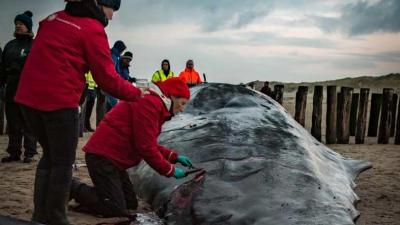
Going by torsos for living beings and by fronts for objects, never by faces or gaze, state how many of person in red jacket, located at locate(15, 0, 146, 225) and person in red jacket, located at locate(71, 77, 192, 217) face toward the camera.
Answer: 0

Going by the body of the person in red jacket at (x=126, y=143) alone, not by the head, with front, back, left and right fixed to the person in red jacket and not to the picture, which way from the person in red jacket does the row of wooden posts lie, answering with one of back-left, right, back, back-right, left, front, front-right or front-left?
front-left

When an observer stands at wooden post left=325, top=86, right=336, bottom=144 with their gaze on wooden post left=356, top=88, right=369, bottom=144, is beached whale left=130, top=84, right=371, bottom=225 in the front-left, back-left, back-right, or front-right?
back-right

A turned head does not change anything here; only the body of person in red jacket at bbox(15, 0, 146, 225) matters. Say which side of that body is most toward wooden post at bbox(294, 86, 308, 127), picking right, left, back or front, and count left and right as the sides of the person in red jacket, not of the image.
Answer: front

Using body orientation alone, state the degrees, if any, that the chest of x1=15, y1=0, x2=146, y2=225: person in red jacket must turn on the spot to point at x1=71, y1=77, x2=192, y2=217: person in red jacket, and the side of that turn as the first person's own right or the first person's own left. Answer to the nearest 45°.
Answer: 0° — they already face them

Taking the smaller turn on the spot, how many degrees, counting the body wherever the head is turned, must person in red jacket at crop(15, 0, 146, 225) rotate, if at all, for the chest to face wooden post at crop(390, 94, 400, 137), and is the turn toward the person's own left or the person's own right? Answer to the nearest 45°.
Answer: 0° — they already face it

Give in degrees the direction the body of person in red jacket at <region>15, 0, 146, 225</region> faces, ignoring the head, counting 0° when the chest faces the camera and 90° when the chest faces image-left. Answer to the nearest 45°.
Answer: approximately 225°

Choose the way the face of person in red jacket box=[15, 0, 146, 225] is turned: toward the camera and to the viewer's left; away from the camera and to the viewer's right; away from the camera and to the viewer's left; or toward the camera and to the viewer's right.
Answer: away from the camera and to the viewer's right

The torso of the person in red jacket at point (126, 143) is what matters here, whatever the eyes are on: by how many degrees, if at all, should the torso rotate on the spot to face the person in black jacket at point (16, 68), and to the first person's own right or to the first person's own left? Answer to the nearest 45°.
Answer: approximately 135° to the first person's own left

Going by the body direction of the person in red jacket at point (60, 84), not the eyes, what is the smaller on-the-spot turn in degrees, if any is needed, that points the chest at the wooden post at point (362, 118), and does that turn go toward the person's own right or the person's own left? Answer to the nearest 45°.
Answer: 0° — they already face it

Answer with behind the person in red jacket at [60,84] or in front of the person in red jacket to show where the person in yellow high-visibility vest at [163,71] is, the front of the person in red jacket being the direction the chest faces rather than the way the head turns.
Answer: in front

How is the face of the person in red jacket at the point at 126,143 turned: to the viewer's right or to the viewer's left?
to the viewer's right

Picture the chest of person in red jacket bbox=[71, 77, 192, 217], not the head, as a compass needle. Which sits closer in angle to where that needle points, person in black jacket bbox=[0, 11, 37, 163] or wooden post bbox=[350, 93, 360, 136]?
the wooden post

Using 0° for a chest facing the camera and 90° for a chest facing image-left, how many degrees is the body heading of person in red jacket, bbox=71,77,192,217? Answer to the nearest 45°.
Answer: approximately 270°
